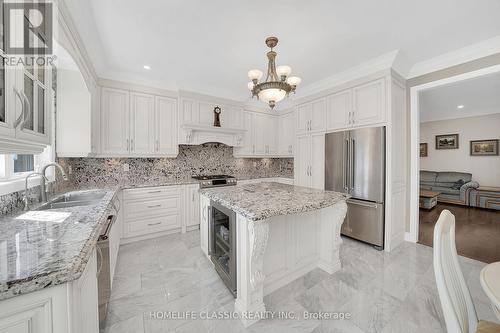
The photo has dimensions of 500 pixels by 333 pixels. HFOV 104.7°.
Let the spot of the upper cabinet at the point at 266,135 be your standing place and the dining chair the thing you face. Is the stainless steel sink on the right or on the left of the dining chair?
right

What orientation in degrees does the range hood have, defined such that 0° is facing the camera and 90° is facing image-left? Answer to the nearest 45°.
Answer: approximately 315°

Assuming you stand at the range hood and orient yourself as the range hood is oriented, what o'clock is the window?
The window is roughly at 3 o'clock from the range hood.

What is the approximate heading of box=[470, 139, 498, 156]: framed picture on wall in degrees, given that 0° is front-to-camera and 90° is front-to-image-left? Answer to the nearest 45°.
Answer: approximately 0°

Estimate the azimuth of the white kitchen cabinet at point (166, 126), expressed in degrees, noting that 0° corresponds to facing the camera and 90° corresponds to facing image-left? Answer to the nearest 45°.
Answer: approximately 0°

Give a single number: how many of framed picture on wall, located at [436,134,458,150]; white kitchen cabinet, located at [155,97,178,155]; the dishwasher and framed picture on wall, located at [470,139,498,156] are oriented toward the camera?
3
